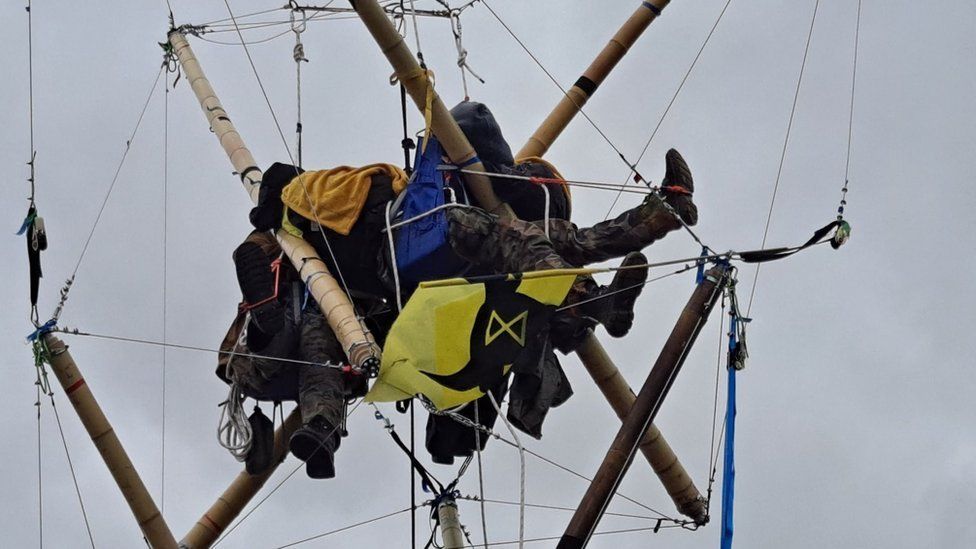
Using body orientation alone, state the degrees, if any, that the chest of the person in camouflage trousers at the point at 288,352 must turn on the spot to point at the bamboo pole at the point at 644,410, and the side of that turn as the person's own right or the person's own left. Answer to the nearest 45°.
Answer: approximately 45° to the person's own left

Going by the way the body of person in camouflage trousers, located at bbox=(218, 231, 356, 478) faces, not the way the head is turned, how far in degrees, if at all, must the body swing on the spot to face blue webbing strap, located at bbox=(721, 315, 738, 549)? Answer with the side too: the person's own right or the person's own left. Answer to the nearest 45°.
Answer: approximately 45° to the person's own left

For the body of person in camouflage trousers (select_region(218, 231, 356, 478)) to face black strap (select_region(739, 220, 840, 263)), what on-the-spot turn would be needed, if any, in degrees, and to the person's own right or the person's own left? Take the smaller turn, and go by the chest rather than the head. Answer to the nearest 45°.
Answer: approximately 45° to the person's own left

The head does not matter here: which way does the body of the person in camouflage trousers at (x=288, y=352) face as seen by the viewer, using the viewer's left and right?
facing the viewer

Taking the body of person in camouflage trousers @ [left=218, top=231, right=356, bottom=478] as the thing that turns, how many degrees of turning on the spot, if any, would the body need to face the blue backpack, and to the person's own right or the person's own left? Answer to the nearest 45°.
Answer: approximately 45° to the person's own left
